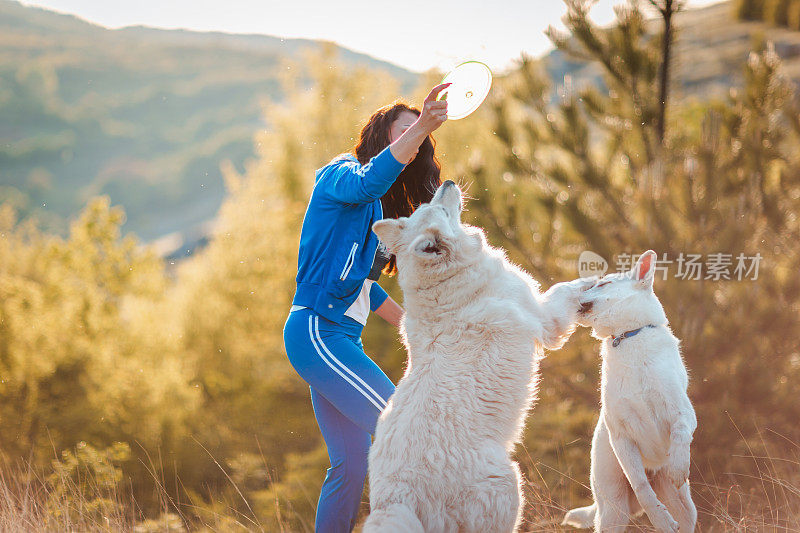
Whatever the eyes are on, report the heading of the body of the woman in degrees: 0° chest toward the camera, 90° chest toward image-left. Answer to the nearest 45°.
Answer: approximately 270°

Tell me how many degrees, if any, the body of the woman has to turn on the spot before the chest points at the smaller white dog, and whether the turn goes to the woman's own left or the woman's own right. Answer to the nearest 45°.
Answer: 0° — they already face it
